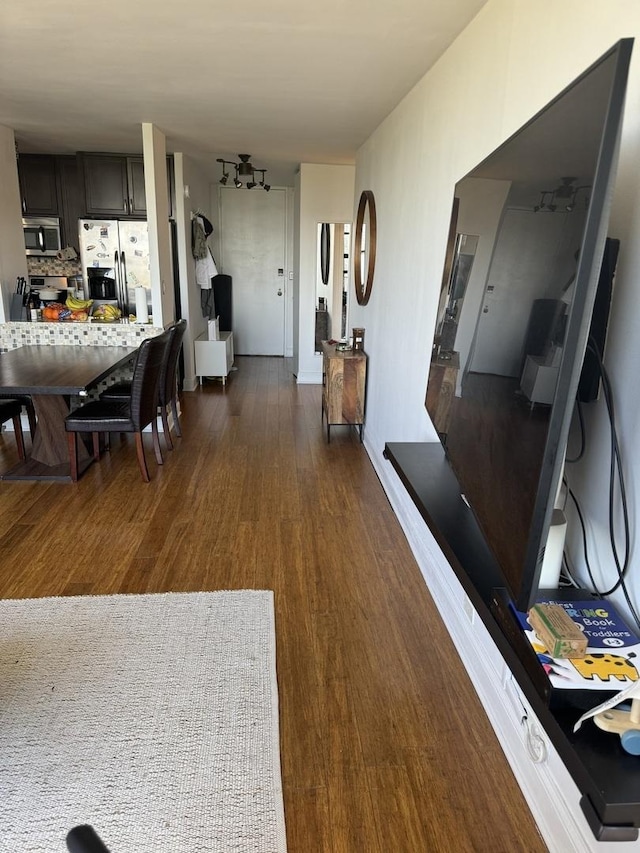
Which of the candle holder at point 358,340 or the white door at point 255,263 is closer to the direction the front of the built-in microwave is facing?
the candle holder

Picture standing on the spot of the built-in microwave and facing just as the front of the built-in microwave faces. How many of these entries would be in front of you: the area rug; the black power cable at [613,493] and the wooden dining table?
3

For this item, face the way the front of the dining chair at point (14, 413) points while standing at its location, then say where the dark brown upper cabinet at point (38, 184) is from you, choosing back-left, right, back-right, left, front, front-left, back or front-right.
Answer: left

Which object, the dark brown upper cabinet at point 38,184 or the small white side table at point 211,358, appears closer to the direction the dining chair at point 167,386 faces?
the dark brown upper cabinet

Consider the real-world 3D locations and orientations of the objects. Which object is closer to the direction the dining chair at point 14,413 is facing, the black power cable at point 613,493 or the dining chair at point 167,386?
the dining chair

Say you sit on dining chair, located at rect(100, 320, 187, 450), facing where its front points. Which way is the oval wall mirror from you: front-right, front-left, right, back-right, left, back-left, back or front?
back

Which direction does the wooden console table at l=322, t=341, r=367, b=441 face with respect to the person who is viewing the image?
facing to the left of the viewer

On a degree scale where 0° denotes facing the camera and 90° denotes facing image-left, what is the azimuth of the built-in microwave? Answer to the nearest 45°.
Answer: approximately 0°

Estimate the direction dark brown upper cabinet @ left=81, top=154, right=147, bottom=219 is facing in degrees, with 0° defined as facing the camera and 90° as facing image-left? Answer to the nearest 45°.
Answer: approximately 0°

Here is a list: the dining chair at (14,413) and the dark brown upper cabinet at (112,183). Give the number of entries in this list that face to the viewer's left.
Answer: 0

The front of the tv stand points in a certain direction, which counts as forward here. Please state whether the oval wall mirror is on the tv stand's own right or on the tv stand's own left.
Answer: on the tv stand's own right

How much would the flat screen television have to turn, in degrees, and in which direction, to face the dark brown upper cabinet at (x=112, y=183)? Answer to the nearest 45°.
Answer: approximately 45° to its right

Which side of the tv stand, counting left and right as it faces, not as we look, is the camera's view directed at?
left

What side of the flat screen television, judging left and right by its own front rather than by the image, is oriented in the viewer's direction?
left

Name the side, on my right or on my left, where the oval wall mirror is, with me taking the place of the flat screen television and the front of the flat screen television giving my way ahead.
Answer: on my right

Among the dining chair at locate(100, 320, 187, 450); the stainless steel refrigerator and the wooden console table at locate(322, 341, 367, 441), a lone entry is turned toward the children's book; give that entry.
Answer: the stainless steel refrigerator
